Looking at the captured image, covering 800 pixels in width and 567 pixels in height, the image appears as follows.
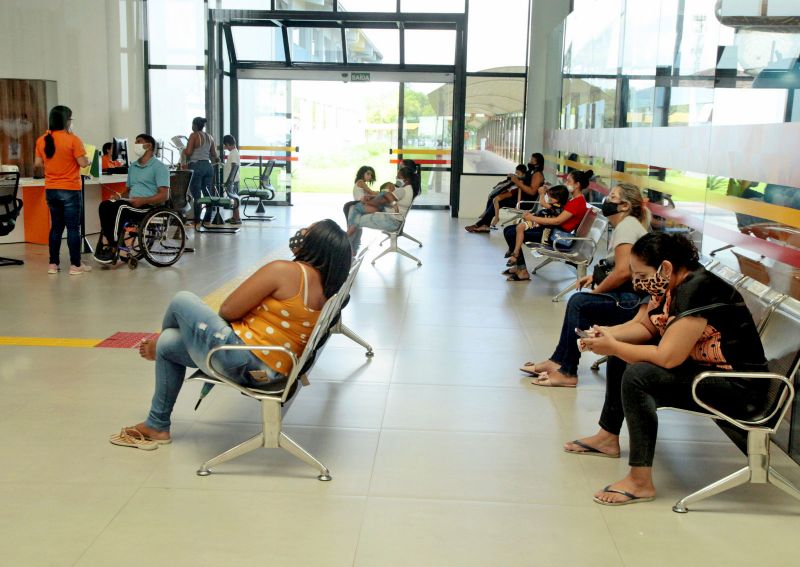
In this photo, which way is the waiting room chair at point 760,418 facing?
to the viewer's left

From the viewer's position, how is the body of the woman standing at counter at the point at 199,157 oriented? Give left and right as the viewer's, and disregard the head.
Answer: facing away from the viewer and to the left of the viewer

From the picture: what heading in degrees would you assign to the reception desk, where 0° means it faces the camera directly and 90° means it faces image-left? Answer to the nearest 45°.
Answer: approximately 315°

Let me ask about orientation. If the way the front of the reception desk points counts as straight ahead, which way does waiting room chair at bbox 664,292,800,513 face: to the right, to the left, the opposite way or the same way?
the opposite way

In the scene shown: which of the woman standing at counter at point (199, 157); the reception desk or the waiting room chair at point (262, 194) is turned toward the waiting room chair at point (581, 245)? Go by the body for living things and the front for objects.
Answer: the reception desk

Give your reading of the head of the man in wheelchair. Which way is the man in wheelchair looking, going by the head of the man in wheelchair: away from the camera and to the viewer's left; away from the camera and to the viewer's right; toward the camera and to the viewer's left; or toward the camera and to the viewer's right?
toward the camera and to the viewer's left

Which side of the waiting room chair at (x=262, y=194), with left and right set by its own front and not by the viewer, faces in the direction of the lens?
left

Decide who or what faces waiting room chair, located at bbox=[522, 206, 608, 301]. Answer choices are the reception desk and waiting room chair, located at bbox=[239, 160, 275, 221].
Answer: the reception desk

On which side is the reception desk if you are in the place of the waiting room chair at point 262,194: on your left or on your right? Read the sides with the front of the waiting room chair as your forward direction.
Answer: on your left

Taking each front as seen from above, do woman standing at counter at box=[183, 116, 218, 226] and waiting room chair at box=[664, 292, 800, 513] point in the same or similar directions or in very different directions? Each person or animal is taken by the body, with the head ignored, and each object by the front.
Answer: same or similar directions

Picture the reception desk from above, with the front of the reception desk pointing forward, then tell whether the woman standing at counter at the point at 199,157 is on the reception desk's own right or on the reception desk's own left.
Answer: on the reception desk's own left

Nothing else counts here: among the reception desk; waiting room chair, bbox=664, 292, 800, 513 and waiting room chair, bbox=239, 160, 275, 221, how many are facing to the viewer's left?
2

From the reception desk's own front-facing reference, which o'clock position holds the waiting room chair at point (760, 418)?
The waiting room chair is roughly at 11 o'clock from the reception desk.

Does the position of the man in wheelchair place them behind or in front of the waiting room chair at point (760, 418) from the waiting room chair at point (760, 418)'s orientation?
in front
